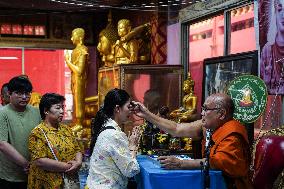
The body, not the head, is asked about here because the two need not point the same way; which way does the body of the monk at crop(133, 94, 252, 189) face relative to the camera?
to the viewer's left

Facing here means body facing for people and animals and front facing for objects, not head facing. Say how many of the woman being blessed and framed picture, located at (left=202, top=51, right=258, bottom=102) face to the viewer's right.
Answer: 1

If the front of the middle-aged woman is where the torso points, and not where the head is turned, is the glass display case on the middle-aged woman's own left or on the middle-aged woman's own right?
on the middle-aged woman's own left

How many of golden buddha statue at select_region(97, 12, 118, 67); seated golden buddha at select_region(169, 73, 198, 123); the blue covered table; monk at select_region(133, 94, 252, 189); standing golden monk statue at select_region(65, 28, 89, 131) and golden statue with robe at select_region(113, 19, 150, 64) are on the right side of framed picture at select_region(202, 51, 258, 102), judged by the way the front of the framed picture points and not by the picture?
4

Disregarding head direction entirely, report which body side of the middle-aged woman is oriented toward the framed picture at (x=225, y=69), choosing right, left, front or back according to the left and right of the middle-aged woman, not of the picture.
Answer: left

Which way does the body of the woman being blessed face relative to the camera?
to the viewer's right

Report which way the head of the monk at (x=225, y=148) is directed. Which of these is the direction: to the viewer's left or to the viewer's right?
to the viewer's left

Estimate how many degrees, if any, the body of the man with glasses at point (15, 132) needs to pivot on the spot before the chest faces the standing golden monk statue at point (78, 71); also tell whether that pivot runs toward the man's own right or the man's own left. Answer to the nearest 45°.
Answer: approximately 135° to the man's own left
